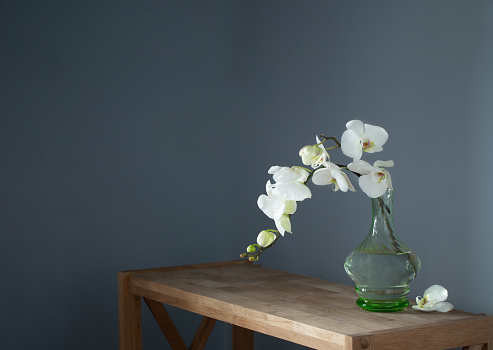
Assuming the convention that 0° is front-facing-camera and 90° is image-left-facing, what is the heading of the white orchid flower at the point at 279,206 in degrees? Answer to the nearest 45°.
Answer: approximately 45°

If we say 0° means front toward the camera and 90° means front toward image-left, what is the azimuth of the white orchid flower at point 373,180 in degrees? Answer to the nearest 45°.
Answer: approximately 315°
